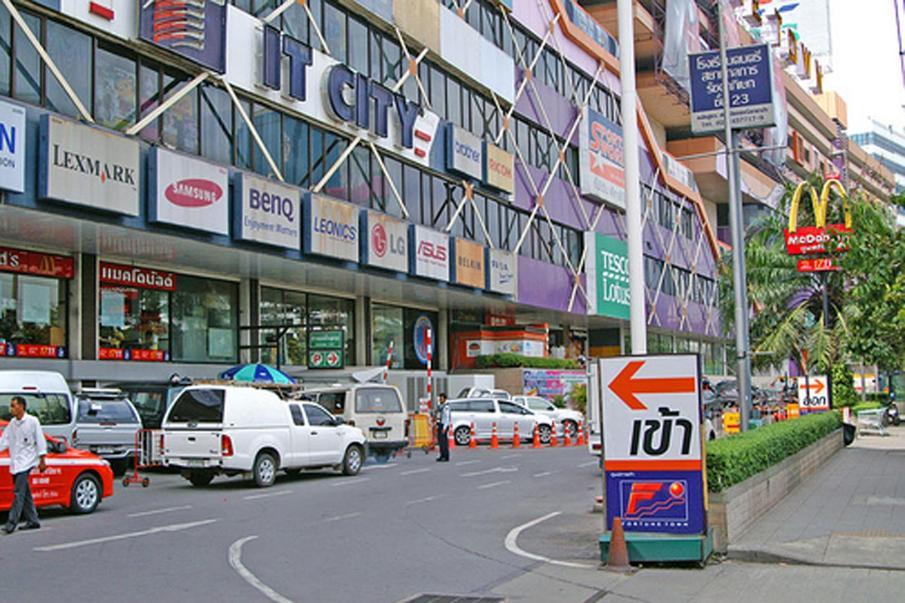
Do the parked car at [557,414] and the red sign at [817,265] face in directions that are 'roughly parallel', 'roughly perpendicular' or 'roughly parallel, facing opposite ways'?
roughly perpendicular

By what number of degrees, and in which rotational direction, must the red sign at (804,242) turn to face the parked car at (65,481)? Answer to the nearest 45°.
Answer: approximately 45° to its right

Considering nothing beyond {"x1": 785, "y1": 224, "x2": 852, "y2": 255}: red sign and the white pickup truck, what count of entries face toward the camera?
1

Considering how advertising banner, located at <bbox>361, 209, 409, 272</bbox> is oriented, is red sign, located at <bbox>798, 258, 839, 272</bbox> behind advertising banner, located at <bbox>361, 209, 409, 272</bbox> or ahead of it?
ahead

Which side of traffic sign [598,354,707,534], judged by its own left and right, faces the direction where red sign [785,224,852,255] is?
back

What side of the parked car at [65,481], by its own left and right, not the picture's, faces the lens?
right

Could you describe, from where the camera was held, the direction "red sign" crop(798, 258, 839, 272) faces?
facing the viewer

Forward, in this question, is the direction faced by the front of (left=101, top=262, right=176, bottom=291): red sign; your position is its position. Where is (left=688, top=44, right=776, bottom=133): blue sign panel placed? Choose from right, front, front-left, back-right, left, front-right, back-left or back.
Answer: front

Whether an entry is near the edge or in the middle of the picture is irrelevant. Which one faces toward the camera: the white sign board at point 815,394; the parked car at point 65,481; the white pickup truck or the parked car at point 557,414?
the white sign board

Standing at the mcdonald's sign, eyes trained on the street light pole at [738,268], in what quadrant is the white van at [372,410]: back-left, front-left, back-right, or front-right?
front-right

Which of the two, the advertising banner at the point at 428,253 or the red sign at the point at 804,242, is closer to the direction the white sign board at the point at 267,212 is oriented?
the red sign

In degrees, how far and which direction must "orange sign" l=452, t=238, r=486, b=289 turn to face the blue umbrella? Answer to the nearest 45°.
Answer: approximately 90° to its right

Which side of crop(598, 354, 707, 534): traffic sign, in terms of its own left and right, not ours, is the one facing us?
front

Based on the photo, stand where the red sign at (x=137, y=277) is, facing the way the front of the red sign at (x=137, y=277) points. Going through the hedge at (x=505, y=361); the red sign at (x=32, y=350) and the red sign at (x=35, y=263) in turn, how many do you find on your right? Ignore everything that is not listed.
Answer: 2

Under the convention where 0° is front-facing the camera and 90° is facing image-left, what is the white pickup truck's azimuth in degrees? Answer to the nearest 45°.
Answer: approximately 225°

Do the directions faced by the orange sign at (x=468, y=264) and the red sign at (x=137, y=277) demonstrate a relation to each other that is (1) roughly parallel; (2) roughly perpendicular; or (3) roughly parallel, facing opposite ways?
roughly parallel

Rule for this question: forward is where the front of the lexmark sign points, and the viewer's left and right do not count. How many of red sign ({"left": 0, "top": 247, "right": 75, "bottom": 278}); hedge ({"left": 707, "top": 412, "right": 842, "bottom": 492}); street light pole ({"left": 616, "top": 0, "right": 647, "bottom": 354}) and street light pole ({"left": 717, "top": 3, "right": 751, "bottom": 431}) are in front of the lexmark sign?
3

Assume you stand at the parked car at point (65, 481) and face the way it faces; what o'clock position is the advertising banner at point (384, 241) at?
The advertising banner is roughly at 10 o'clock from the parked car.
